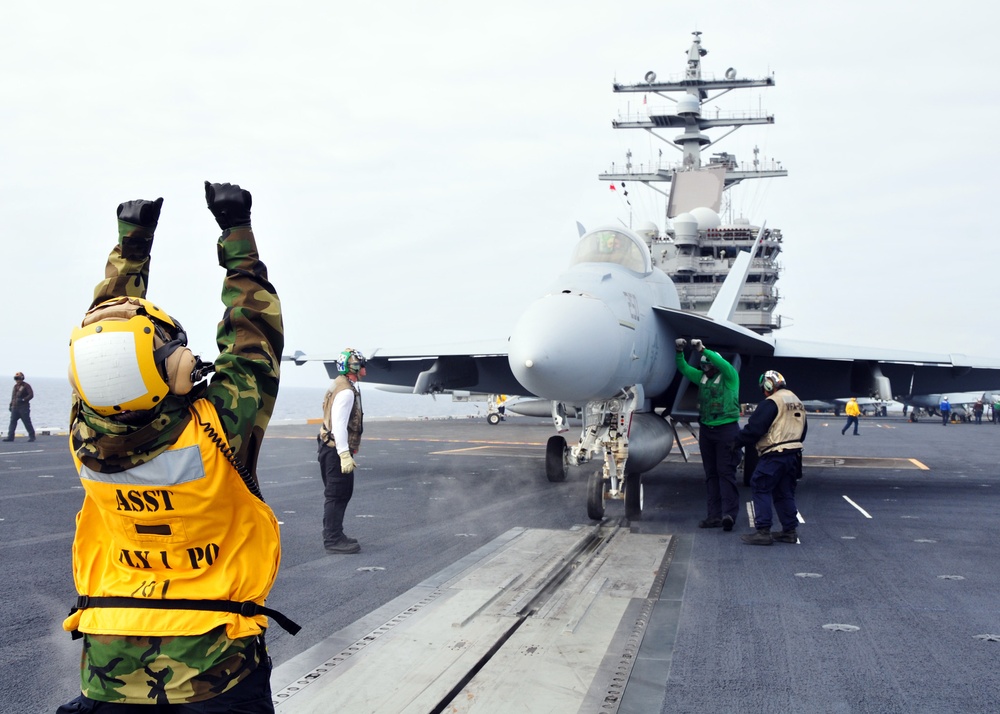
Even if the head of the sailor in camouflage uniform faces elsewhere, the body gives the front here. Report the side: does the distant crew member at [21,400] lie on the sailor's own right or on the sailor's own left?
on the sailor's own left

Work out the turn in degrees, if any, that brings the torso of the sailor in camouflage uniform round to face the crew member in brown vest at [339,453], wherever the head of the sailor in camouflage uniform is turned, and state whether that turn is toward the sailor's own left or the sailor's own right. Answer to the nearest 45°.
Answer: approximately 45° to the sailor's own left

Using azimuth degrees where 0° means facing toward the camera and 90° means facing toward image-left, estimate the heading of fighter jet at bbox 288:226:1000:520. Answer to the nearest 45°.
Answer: approximately 45°

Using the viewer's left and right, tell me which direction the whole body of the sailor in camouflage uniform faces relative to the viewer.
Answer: facing away from the viewer and to the right of the viewer

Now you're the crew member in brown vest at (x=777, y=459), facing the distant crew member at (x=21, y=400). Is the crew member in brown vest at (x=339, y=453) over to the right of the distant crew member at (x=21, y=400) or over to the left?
left

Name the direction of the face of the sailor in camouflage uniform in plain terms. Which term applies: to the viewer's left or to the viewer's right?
to the viewer's right

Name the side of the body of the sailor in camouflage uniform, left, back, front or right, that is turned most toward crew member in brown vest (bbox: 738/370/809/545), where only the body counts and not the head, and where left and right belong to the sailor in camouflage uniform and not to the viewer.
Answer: front

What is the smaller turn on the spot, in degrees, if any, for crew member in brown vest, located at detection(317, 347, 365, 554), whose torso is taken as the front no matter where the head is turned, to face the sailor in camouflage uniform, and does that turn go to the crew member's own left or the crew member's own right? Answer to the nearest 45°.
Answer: approximately 90° to the crew member's own right

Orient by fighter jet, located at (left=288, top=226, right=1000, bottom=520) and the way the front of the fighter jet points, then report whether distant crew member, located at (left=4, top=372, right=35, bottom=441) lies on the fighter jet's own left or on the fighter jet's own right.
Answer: on the fighter jet's own right

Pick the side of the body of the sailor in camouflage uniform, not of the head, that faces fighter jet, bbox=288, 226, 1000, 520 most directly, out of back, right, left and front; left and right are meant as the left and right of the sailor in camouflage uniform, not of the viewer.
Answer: front
